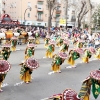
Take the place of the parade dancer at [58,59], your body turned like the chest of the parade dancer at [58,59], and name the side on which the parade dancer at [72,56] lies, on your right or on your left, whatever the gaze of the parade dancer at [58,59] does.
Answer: on your left

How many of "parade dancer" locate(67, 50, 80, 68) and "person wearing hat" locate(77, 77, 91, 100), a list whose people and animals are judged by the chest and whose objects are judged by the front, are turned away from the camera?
0

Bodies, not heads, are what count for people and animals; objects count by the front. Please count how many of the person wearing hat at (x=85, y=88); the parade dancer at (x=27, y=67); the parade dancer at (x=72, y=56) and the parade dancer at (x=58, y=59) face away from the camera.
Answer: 0

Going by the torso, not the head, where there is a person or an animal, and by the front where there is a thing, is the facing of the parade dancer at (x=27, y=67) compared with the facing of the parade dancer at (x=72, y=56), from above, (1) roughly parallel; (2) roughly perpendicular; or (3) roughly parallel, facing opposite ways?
roughly parallel

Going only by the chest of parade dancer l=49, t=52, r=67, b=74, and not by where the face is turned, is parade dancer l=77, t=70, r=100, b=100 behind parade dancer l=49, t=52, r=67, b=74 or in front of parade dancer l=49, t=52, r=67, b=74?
in front

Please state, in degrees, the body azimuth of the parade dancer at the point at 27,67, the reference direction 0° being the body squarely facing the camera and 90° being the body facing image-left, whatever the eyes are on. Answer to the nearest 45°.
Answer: approximately 315°

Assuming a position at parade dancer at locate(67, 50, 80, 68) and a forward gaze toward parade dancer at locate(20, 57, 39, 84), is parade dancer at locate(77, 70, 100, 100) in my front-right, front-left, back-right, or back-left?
front-left

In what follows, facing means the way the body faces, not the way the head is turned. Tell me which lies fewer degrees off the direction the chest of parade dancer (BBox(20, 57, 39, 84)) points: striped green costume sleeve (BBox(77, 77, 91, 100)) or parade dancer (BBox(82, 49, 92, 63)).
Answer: the striped green costume sleeve
